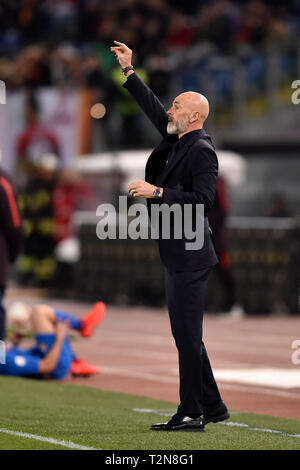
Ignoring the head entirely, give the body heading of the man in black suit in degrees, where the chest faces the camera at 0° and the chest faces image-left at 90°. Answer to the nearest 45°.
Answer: approximately 90°

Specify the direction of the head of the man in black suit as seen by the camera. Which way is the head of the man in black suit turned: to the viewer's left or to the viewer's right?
to the viewer's left
